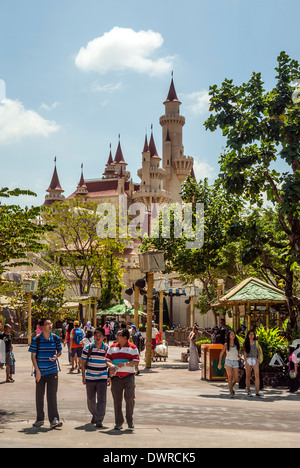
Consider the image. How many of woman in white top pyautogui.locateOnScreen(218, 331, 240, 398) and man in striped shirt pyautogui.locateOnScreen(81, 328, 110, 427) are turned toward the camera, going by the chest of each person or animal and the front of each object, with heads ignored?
2

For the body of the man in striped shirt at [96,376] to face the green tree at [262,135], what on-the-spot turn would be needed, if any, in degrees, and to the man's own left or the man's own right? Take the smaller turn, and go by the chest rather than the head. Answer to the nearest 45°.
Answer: approximately 135° to the man's own left

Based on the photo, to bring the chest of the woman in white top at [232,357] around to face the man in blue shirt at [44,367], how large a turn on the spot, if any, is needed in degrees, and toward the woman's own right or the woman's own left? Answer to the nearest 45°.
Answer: approximately 45° to the woman's own right

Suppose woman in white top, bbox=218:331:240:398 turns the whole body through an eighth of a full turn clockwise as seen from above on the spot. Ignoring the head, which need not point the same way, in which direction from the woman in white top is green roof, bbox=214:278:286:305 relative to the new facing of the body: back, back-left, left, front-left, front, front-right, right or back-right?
back-right

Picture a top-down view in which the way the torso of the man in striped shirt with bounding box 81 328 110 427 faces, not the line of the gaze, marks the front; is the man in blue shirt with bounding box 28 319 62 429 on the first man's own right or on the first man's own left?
on the first man's own right

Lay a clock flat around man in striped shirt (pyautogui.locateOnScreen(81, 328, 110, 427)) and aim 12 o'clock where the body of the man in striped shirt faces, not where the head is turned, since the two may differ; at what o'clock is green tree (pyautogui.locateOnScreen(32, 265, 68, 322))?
The green tree is roughly at 6 o'clock from the man in striped shirt.

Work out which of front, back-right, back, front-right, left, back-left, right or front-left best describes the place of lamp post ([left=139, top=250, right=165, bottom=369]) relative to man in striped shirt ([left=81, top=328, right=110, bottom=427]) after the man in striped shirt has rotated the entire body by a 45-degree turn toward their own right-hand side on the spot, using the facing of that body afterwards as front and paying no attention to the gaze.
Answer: back-right

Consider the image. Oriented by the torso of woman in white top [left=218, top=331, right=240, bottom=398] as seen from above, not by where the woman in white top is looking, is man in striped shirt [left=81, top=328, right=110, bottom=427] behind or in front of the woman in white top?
in front

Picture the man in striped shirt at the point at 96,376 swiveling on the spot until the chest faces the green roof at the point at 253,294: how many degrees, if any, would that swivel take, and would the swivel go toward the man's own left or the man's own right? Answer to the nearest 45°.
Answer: approximately 135° to the man's own left

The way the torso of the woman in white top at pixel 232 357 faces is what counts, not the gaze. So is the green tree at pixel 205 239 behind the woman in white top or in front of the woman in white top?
behind
